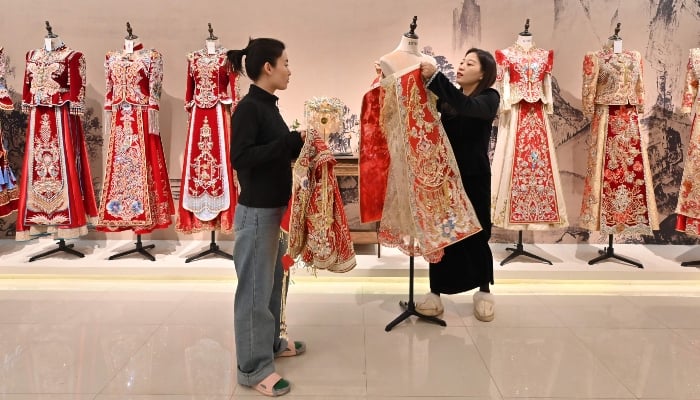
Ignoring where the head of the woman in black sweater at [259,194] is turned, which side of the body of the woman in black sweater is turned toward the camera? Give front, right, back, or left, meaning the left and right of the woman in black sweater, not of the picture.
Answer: right

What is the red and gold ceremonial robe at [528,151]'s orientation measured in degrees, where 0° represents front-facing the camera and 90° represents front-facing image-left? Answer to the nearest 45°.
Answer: approximately 0°

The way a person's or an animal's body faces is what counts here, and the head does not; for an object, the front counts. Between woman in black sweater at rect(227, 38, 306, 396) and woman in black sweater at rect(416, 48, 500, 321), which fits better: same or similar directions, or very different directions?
very different directions

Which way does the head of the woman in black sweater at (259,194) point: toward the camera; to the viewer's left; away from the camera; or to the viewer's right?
to the viewer's right
